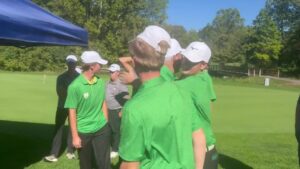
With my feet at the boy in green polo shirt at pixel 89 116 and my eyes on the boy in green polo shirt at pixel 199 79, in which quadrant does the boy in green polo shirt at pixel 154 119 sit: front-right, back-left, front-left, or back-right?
front-right

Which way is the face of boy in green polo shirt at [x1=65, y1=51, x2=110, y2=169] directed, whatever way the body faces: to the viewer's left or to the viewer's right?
to the viewer's right

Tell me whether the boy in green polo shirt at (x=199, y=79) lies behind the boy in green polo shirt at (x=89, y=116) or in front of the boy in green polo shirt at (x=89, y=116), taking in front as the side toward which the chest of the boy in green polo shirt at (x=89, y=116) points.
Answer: in front

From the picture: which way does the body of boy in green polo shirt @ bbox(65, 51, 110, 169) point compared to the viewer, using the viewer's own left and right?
facing the viewer and to the right of the viewer

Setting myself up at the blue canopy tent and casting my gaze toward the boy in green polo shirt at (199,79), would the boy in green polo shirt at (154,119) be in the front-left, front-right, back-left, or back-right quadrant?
front-right

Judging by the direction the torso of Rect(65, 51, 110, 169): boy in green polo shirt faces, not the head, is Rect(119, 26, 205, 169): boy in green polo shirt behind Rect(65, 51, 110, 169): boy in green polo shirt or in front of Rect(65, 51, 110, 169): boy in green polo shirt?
in front
